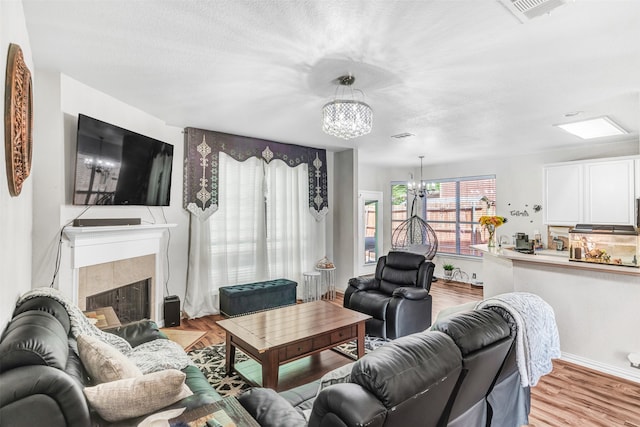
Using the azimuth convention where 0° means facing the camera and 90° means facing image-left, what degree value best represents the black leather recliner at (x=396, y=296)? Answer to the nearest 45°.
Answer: approximately 45°

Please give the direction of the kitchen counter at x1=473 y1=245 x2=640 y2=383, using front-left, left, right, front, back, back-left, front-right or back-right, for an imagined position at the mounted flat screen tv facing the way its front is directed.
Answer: front

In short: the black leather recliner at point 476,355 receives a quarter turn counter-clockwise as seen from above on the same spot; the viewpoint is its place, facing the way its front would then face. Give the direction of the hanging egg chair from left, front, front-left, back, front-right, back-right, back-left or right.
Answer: back-right

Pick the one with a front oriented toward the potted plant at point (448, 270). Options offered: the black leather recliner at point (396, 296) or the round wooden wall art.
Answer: the round wooden wall art

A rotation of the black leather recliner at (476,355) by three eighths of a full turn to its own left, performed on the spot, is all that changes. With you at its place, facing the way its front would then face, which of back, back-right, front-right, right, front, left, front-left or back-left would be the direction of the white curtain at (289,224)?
back-right

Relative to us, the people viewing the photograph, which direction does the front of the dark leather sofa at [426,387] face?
facing away from the viewer and to the left of the viewer

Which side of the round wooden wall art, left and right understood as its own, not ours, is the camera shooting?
right

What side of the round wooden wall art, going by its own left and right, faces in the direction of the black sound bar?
left

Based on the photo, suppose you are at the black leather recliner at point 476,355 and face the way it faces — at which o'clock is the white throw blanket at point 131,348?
The white throw blanket is roughly at 10 o'clock from the black leather recliner.

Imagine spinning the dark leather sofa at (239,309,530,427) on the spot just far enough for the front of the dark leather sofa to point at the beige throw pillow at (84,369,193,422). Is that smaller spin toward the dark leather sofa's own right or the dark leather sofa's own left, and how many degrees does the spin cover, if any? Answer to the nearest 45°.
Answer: approximately 45° to the dark leather sofa's own left

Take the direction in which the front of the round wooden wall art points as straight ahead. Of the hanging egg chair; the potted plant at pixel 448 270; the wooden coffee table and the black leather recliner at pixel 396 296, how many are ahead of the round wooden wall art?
4

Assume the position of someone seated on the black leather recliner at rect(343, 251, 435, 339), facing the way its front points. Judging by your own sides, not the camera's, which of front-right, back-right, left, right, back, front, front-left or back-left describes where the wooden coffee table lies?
front

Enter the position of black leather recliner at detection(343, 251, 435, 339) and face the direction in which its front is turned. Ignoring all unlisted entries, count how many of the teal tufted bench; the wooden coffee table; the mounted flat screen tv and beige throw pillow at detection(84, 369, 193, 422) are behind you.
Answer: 0

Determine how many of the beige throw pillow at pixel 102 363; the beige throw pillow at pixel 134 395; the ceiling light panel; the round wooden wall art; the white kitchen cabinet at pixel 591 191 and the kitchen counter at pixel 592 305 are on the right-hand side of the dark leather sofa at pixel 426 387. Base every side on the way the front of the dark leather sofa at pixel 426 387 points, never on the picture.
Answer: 3

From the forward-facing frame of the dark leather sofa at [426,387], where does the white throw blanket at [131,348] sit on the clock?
The white throw blanket is roughly at 11 o'clock from the dark leather sofa.
